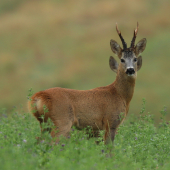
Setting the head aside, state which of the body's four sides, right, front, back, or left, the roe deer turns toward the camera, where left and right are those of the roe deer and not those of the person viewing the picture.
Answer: right
